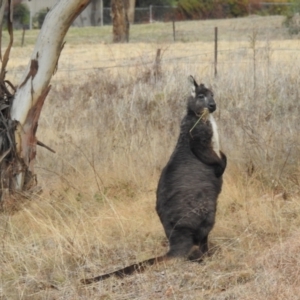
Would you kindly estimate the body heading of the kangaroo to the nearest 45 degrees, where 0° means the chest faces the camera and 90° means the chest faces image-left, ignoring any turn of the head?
approximately 270°

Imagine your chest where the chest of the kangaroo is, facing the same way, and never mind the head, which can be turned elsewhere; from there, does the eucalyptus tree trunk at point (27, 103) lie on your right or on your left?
on your left

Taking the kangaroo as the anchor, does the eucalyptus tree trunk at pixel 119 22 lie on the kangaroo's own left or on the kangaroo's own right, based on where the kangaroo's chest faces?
on the kangaroo's own left
